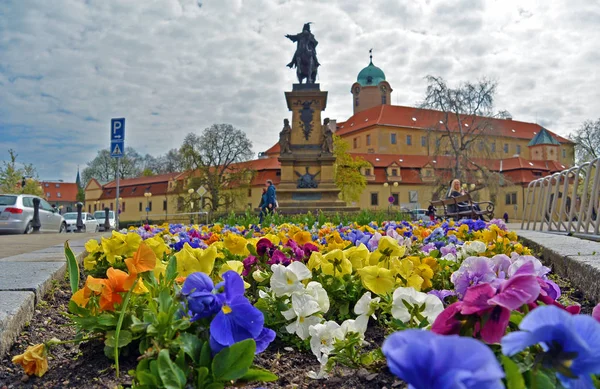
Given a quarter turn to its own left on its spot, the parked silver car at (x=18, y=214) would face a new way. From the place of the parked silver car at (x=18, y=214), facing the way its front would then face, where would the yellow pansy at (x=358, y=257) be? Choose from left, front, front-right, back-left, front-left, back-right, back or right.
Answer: back-left

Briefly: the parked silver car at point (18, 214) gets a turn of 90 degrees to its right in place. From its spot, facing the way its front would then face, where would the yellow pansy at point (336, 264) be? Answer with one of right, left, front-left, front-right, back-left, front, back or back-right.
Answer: front-right

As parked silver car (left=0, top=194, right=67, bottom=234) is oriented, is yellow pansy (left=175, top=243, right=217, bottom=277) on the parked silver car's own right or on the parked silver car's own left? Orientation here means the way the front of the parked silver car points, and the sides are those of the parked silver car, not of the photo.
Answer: on the parked silver car's own right

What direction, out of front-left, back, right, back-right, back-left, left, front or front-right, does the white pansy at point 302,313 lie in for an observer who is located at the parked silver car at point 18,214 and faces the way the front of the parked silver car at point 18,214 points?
back-right

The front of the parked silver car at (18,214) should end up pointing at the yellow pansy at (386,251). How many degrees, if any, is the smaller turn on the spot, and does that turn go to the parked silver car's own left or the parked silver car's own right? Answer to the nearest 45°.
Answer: approximately 135° to the parked silver car's own right

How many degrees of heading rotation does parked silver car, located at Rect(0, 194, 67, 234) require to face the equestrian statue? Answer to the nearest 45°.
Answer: approximately 45° to its right

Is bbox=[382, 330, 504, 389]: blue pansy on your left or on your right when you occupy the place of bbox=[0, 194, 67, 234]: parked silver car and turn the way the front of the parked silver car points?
on your right

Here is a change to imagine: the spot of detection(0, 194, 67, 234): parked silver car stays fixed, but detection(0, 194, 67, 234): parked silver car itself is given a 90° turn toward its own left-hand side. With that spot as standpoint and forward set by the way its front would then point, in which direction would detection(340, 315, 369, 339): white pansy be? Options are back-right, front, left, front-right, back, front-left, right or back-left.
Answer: back-left

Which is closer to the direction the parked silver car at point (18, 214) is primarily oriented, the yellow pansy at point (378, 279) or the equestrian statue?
the equestrian statue

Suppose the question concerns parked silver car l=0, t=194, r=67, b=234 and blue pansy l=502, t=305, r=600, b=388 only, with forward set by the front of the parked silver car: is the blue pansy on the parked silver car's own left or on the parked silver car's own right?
on the parked silver car's own right

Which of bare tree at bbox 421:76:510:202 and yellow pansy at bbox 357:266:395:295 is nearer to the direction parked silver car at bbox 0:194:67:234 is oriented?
the bare tree

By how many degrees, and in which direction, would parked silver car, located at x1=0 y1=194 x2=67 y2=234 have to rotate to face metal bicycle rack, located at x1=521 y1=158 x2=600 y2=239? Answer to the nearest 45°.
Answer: approximately 90° to its right

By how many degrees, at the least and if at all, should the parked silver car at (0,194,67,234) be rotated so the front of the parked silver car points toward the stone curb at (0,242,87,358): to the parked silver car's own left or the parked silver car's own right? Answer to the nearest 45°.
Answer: approximately 135° to the parked silver car's own right

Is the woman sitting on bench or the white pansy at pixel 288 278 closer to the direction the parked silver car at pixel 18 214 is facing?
the woman sitting on bench
